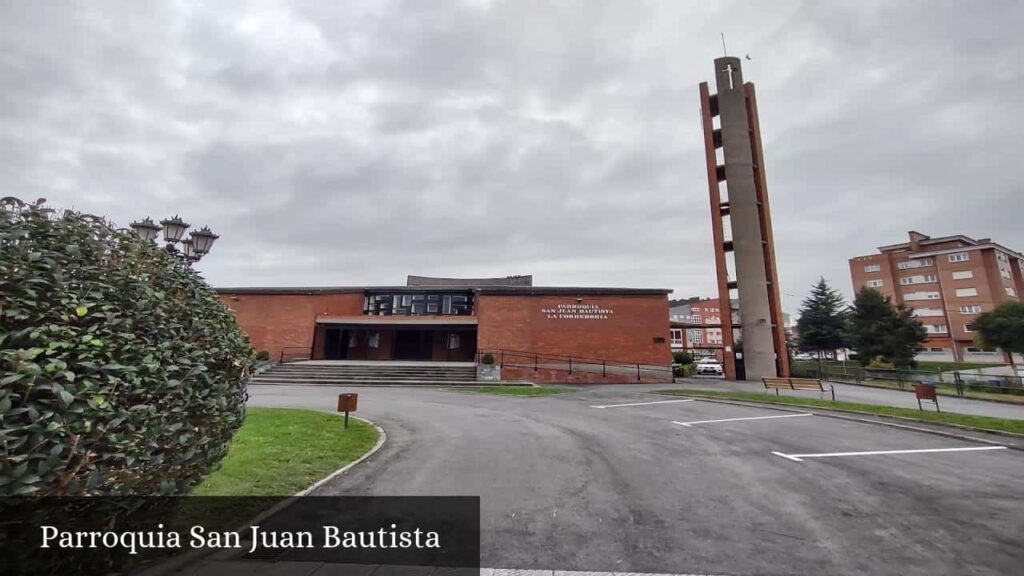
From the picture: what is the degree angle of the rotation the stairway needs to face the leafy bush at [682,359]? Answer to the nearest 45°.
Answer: approximately 90° to its left

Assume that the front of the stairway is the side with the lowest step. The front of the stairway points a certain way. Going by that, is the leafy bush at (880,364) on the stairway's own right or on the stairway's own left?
on the stairway's own left

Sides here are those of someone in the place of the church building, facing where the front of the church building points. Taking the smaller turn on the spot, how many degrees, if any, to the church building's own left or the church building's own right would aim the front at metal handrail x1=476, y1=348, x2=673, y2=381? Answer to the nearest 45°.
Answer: approximately 45° to the church building's own left

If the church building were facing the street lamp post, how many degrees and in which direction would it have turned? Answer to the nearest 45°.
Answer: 0° — it already faces it

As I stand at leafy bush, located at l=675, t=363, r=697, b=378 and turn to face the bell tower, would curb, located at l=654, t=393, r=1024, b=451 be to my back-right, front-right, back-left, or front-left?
front-right

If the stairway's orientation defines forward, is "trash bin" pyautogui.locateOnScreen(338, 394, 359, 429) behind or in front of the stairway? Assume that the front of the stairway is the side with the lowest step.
in front

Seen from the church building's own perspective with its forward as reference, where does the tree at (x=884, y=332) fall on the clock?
The tree is roughly at 9 o'clock from the church building.

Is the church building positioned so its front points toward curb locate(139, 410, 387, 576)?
yes

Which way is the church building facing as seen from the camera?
toward the camera

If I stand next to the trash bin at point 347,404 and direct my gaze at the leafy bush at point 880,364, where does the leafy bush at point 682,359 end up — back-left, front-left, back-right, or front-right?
front-left

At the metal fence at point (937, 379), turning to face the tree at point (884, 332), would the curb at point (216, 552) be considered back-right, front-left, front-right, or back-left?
back-left

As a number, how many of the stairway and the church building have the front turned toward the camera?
2

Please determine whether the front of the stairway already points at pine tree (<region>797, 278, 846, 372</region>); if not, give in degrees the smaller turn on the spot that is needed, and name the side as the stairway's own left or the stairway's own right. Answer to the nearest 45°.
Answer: approximately 90° to the stairway's own left

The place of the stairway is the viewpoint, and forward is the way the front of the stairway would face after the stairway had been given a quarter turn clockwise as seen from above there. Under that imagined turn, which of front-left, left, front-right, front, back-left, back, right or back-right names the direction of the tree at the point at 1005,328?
back

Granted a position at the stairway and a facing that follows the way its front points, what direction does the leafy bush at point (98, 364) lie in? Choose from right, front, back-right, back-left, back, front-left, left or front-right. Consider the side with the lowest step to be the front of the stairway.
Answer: front

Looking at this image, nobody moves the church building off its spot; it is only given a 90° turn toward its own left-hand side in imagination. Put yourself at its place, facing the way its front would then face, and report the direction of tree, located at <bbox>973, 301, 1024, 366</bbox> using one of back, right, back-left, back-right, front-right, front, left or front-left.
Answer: front

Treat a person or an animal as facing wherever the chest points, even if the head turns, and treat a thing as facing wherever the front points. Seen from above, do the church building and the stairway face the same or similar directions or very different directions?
same or similar directions

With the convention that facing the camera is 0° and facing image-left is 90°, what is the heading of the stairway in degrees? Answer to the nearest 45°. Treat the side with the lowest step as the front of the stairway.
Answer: approximately 0°

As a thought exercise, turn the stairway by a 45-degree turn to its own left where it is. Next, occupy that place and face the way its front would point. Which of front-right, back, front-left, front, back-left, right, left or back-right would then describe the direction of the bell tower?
front-left
